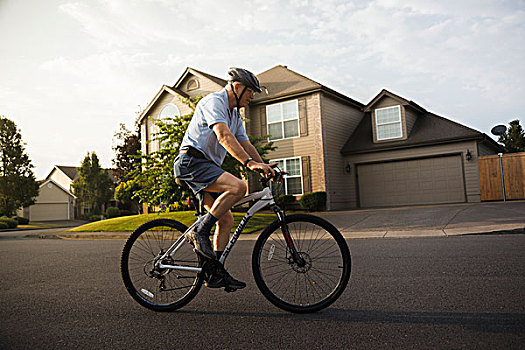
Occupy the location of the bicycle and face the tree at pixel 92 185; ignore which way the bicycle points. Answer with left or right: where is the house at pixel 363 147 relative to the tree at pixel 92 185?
right

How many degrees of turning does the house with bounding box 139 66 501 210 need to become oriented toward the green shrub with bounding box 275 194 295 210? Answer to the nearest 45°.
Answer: approximately 45° to its right

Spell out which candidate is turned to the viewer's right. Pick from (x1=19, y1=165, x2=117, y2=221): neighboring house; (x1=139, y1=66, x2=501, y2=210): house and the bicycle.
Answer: the bicycle

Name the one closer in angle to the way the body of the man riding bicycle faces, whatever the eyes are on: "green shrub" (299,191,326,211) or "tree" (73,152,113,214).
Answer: the green shrub

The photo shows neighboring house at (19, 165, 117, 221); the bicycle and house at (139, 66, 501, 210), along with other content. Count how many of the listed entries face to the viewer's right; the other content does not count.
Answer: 1

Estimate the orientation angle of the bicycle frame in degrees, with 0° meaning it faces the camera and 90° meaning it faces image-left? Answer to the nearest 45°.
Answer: approximately 270°

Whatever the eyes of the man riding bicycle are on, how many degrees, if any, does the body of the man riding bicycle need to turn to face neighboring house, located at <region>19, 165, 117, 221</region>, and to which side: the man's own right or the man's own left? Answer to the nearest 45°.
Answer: approximately 135° to the man's own left

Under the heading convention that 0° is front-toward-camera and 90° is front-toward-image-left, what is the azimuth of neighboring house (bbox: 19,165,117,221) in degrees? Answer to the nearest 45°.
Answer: approximately 0°

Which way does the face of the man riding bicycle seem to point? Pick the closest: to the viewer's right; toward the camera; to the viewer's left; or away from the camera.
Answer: to the viewer's right

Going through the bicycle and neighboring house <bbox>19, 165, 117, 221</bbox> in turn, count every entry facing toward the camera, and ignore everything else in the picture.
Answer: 1

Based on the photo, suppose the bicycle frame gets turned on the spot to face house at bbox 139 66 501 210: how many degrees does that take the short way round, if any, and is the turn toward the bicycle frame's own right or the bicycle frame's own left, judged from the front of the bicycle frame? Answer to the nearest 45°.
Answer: approximately 45° to the bicycle frame's own left

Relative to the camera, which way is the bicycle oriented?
to the viewer's right

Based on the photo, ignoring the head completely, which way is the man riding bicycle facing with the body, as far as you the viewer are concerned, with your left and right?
facing to the right of the viewer
